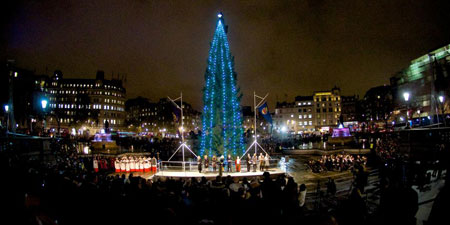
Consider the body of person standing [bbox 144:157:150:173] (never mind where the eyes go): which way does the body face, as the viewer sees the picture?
toward the camera

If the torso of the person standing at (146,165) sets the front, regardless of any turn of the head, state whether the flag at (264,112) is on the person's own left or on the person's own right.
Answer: on the person's own left
